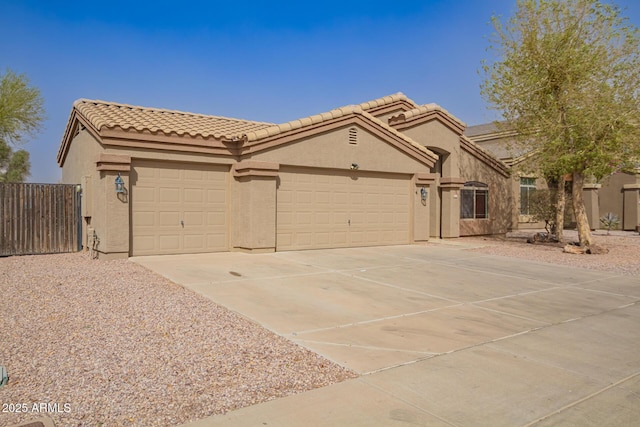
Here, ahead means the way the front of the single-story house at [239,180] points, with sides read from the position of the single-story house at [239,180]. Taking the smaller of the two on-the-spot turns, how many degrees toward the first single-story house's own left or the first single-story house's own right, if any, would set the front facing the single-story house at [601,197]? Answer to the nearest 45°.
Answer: approximately 90° to the first single-story house's own left

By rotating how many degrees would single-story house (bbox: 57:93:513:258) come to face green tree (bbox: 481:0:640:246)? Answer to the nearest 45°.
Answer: approximately 45° to its left

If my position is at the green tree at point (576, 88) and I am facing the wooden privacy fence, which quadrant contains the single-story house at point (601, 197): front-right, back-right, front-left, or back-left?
back-right

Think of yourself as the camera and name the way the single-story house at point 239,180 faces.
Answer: facing the viewer and to the right of the viewer
